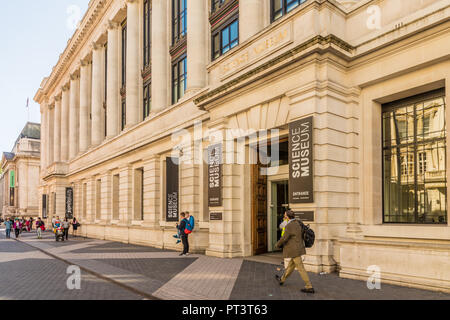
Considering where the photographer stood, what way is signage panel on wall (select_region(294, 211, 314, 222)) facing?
facing the viewer and to the left of the viewer

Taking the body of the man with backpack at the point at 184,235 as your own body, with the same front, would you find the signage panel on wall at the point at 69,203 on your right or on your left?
on your right

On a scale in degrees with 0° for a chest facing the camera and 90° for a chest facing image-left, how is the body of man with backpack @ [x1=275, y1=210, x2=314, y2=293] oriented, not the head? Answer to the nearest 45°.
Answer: approximately 135°

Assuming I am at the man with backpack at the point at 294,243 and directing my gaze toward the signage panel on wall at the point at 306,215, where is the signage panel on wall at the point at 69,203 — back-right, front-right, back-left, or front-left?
front-left

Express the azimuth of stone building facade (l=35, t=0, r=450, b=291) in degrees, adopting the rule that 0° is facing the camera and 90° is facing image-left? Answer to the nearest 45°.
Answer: approximately 45°

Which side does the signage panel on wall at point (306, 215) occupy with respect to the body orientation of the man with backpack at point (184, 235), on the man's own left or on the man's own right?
on the man's own left

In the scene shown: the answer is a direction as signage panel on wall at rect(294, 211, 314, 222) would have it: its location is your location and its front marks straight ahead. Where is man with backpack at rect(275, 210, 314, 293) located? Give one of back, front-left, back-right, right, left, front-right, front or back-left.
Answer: front-left

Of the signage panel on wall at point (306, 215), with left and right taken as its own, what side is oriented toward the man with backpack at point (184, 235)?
right

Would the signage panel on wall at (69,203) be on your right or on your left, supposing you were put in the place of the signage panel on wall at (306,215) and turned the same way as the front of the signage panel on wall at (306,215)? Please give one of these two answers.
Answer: on your right
